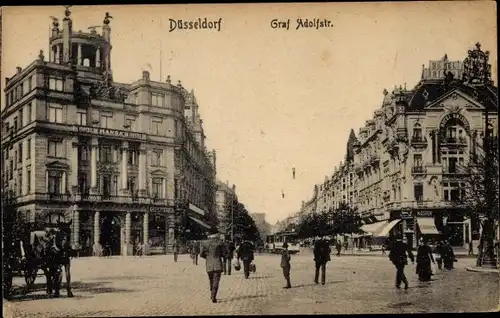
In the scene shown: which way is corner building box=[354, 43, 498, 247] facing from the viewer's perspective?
toward the camera

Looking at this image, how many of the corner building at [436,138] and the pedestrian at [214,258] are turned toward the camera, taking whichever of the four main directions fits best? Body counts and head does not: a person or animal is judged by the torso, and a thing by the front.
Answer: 1

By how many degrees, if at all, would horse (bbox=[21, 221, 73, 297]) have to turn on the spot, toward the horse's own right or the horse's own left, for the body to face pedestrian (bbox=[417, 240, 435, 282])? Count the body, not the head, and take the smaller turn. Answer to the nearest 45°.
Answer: approximately 45° to the horse's own left

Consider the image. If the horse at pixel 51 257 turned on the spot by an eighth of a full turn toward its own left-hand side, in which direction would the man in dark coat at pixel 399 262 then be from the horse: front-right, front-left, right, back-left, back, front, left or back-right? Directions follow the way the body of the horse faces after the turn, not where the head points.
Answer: front

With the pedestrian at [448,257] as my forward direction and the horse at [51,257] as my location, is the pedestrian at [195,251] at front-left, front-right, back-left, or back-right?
front-left

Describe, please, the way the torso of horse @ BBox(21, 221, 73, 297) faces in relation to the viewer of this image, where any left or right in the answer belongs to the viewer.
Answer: facing the viewer and to the right of the viewer
